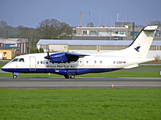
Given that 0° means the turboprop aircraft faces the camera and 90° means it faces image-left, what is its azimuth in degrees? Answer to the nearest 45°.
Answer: approximately 90°
